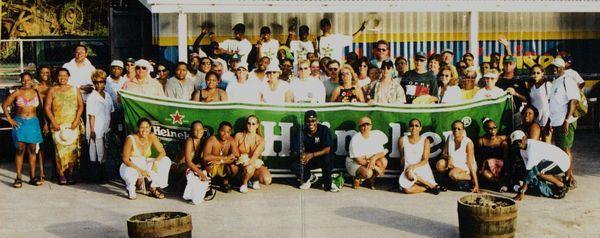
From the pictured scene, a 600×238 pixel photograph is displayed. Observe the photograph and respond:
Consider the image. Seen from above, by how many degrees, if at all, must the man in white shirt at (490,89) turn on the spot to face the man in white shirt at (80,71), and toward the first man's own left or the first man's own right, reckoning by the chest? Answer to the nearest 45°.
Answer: approximately 90° to the first man's own right

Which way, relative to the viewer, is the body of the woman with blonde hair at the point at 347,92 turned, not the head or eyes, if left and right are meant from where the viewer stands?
facing the viewer

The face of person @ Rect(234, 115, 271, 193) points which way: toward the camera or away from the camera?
toward the camera

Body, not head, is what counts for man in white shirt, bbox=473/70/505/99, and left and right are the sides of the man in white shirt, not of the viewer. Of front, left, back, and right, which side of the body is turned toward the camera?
front

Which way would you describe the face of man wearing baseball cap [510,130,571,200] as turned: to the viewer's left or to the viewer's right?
to the viewer's left

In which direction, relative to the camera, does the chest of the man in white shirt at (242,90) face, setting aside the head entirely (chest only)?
toward the camera

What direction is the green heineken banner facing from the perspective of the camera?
toward the camera

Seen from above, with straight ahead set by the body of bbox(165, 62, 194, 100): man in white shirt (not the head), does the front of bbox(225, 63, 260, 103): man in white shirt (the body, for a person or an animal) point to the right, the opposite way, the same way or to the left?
the same way

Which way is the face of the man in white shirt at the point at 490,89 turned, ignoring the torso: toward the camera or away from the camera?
toward the camera
